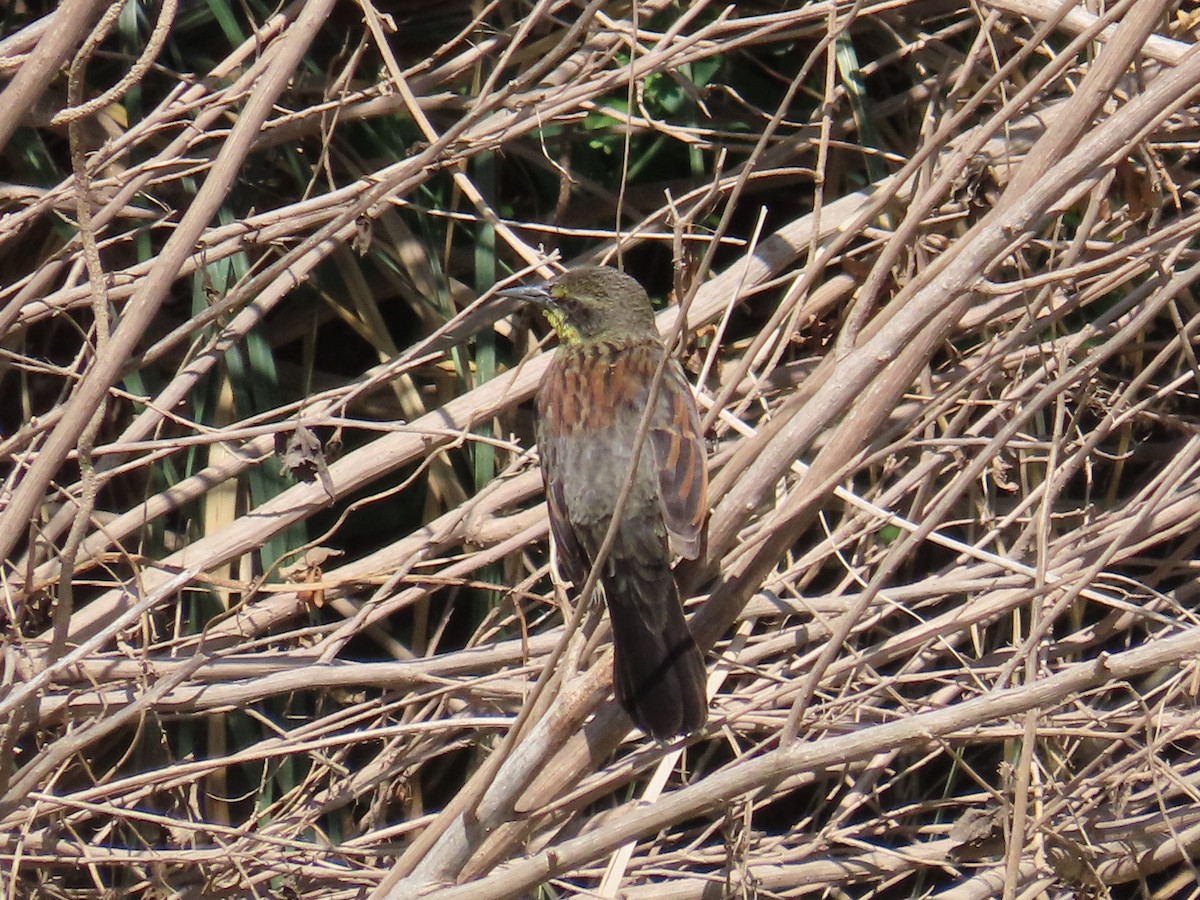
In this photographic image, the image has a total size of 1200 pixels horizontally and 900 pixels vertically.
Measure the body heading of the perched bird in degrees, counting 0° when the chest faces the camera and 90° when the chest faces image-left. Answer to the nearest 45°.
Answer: approximately 180°
